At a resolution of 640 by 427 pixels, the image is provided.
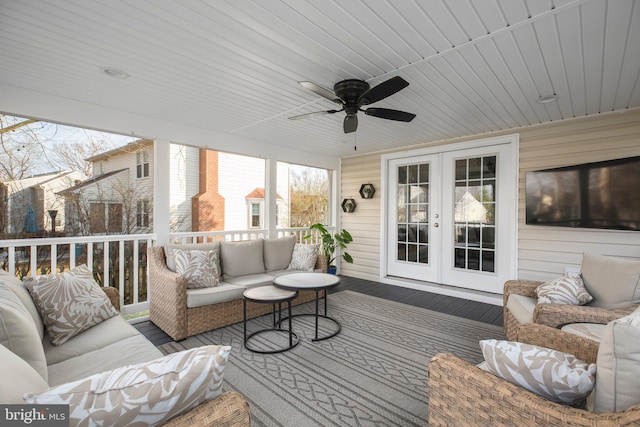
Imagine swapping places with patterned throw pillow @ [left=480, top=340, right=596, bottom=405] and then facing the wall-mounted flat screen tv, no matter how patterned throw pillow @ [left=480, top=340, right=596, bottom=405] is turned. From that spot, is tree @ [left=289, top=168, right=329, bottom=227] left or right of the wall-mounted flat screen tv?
left

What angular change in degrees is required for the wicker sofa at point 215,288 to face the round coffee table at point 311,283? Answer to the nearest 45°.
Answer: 0° — it already faces it

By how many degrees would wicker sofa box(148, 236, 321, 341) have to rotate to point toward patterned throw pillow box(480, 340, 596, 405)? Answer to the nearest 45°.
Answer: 0° — it already faces it

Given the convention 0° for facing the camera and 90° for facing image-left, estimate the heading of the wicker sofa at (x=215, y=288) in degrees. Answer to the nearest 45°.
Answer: approximately 315°

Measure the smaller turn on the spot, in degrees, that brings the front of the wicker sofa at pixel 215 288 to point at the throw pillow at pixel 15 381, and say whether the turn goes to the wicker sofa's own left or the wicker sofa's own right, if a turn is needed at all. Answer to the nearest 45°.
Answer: approximately 45° to the wicker sofa's own right
